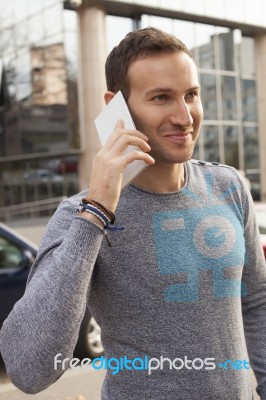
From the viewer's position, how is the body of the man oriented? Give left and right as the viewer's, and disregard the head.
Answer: facing the viewer and to the right of the viewer

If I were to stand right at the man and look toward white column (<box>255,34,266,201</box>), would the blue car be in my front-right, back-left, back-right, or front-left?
front-left

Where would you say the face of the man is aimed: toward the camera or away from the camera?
toward the camera

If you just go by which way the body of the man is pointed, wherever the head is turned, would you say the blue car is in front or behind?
behind

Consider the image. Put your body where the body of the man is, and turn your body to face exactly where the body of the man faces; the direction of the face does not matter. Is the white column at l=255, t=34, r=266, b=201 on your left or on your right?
on your left

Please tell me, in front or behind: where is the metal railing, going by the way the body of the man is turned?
behind

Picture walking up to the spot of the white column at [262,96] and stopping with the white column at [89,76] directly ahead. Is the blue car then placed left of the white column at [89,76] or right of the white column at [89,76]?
left

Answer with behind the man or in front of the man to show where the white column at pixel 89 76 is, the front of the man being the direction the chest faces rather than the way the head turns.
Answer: behind
